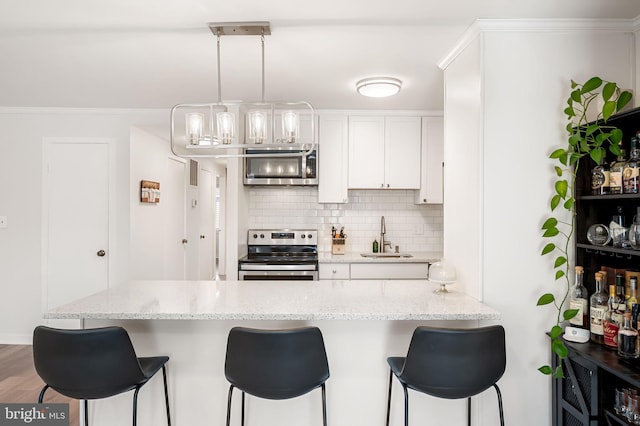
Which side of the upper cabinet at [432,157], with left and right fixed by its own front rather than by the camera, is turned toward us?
front

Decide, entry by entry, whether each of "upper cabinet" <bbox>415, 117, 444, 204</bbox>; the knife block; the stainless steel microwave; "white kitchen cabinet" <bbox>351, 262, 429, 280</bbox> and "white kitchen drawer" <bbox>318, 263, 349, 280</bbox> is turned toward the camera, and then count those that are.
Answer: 5

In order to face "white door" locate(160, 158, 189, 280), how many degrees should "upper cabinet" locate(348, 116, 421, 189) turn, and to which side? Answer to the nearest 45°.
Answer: approximately 90° to its right

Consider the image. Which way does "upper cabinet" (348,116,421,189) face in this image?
toward the camera

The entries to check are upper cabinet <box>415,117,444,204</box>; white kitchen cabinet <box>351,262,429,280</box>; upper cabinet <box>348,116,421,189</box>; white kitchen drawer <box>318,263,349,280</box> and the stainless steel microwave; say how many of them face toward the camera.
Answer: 5

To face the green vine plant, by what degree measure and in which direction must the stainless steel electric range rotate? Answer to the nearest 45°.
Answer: approximately 45° to its left

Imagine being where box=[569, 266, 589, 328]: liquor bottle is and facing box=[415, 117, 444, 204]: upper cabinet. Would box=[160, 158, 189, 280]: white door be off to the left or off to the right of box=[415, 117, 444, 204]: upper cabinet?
left

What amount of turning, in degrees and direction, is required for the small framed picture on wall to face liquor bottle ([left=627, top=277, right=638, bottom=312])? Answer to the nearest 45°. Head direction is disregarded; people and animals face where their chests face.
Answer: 0° — it already faces it

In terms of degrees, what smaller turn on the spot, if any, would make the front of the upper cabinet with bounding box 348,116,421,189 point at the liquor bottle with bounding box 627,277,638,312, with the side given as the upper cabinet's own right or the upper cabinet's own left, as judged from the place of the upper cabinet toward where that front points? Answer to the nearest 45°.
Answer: approximately 45° to the upper cabinet's own left

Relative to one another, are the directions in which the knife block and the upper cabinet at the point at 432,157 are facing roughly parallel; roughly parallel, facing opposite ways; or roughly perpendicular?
roughly parallel

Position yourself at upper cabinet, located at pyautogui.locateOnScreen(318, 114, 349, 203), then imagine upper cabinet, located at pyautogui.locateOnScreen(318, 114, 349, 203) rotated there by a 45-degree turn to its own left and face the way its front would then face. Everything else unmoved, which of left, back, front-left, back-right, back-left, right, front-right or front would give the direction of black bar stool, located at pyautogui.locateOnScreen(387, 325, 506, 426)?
front-right

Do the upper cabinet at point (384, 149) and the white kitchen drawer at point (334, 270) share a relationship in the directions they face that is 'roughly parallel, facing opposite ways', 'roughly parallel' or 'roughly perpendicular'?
roughly parallel

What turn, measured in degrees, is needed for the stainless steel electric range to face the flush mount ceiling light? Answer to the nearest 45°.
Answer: approximately 45° to its left

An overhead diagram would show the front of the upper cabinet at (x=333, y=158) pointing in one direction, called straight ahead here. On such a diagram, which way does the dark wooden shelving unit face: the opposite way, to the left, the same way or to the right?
to the right

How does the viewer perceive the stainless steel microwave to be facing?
facing the viewer

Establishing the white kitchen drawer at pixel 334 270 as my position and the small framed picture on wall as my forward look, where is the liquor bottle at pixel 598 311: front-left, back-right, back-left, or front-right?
back-left
